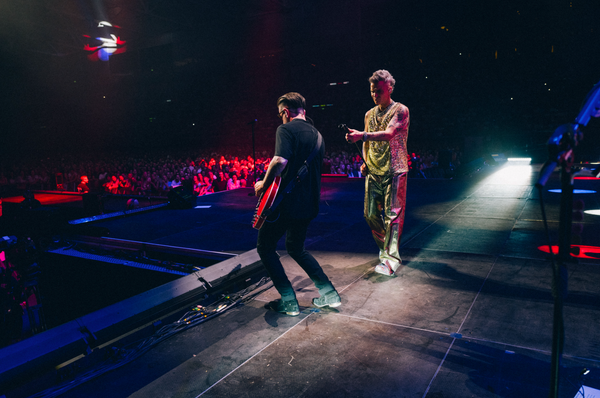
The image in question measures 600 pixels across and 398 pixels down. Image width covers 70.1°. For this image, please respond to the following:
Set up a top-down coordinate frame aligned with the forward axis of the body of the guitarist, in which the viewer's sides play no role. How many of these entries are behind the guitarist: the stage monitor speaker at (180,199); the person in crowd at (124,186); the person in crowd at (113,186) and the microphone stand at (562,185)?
1

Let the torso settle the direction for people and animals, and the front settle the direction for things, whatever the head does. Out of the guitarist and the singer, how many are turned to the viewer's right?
0

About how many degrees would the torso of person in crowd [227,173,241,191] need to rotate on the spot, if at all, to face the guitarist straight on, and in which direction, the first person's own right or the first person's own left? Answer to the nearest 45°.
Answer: approximately 45° to the first person's own right

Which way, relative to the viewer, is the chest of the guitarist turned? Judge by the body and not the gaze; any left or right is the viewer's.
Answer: facing away from the viewer and to the left of the viewer

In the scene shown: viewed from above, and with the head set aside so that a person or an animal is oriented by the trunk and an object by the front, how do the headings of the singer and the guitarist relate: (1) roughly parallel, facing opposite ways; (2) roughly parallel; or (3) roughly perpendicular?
roughly perpendicular

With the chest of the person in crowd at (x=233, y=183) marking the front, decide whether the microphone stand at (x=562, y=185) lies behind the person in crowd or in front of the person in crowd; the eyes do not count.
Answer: in front

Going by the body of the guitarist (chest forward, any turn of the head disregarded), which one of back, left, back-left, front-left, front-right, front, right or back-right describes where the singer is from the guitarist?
right

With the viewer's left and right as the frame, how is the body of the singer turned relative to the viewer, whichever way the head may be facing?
facing the viewer and to the left of the viewer

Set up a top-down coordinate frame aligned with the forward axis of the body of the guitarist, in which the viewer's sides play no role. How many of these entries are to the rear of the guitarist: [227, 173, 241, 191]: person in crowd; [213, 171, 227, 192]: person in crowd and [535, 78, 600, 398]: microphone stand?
1

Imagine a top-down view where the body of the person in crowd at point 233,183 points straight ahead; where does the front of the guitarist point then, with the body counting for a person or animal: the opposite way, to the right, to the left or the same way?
the opposite way

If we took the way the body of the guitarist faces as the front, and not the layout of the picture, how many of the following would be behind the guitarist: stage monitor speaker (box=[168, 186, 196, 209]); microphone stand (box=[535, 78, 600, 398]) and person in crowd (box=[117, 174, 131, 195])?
1

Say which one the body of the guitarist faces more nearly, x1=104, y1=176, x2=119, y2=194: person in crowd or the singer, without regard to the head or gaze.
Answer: the person in crowd

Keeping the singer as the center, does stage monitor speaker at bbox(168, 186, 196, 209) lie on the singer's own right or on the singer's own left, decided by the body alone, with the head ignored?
on the singer's own right

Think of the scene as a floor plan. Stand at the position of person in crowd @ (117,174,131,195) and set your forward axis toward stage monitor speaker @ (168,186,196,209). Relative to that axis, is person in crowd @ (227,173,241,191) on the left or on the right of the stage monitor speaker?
left

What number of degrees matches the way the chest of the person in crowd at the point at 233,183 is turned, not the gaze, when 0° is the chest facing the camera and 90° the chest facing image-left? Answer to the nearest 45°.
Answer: approximately 315°

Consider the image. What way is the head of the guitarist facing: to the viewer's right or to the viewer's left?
to the viewer's left

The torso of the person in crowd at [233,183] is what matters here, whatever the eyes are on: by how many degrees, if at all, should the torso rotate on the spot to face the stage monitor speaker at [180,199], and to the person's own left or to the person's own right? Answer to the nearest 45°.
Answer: approximately 45° to the person's own right

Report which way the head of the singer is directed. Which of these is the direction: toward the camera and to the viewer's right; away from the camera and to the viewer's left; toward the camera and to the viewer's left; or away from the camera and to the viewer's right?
toward the camera and to the viewer's left

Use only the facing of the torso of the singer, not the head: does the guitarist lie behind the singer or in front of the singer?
in front
